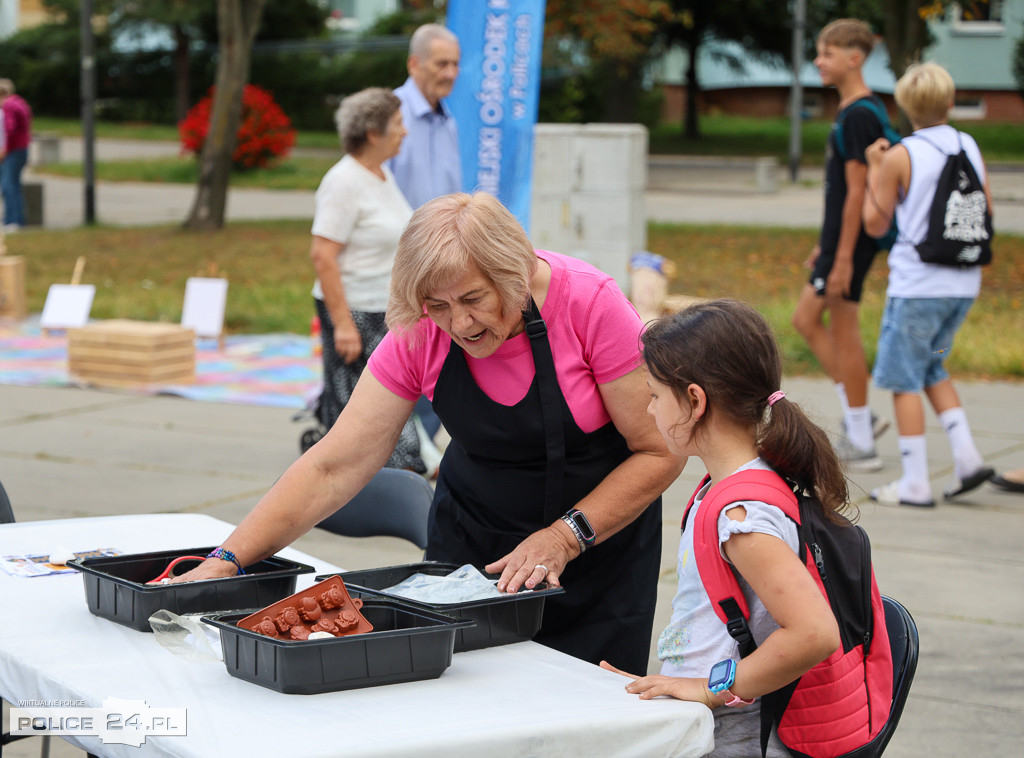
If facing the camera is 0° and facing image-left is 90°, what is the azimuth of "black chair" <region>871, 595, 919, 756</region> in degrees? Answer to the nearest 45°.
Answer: approximately 90°

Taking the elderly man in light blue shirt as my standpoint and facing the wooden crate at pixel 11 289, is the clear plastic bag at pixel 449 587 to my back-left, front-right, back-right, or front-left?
back-left

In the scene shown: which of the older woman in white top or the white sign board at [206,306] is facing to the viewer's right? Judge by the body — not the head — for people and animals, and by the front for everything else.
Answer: the older woman in white top

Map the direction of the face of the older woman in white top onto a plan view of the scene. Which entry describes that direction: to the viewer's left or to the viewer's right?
to the viewer's right

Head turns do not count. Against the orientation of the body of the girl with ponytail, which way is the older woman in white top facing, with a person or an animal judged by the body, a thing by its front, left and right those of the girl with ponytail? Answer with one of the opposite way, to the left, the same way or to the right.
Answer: the opposite way

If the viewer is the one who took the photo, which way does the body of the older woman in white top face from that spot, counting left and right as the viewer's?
facing to the right of the viewer

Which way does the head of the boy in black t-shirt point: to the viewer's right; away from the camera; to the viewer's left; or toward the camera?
to the viewer's left

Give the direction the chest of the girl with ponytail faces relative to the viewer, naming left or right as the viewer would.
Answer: facing to the left of the viewer

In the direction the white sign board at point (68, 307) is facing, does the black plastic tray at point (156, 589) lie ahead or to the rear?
ahead

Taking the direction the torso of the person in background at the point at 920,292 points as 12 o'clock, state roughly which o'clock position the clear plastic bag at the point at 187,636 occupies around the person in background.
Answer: The clear plastic bag is roughly at 8 o'clock from the person in background.
